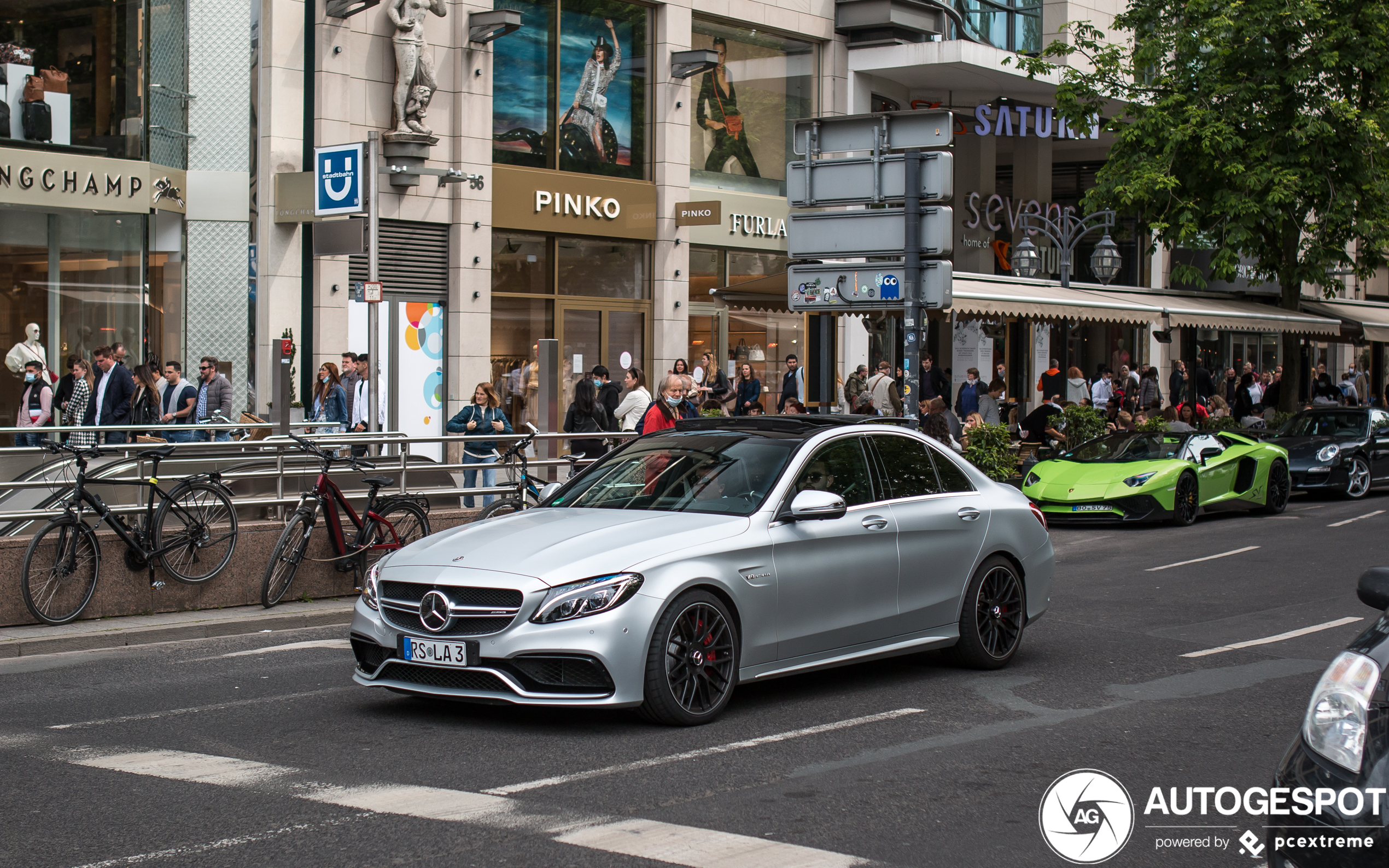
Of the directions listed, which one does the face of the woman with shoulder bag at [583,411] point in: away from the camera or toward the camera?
away from the camera

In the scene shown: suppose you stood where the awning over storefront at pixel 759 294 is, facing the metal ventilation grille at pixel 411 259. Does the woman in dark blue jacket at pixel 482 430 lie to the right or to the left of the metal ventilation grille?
left

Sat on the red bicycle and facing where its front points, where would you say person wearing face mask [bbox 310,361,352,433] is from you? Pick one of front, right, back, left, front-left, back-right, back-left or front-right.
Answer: back-right

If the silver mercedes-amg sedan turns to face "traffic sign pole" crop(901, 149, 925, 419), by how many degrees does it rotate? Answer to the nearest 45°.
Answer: approximately 135° to its right

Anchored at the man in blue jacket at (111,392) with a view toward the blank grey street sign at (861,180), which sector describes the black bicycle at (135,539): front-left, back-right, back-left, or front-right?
front-right

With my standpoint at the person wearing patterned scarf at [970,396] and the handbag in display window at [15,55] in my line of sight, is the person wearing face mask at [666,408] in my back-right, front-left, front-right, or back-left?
front-left

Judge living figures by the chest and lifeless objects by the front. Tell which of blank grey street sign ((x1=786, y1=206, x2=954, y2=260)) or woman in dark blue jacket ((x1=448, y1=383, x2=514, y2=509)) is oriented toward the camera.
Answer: the woman in dark blue jacket

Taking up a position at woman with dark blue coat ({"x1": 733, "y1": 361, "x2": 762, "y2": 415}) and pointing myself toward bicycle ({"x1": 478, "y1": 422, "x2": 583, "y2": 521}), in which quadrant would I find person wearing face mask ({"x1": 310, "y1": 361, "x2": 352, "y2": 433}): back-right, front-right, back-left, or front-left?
front-right

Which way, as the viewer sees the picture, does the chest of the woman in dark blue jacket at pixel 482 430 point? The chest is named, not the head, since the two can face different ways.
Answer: toward the camera

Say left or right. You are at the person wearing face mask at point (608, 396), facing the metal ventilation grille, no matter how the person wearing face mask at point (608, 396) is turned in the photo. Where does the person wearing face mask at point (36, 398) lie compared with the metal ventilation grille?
left

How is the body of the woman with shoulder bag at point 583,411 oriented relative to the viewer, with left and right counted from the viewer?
facing away from the viewer

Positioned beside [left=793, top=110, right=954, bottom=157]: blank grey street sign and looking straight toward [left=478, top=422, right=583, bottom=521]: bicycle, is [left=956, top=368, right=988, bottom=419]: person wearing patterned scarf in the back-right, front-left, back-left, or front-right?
back-right

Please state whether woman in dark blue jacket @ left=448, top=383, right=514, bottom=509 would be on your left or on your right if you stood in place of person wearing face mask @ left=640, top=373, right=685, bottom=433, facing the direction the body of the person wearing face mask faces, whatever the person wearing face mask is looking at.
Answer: on your right

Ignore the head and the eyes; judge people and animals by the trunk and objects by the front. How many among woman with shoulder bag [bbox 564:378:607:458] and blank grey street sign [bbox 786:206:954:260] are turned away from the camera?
2

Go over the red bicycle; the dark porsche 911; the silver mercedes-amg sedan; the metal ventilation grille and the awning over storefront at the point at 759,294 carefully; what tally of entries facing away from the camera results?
0

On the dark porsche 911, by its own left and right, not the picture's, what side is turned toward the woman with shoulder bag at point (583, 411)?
front

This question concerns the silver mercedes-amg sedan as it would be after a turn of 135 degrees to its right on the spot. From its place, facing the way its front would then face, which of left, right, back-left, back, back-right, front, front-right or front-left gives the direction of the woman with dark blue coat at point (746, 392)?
front

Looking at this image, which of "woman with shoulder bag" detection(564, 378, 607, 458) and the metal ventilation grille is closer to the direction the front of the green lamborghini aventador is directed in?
the woman with shoulder bag
